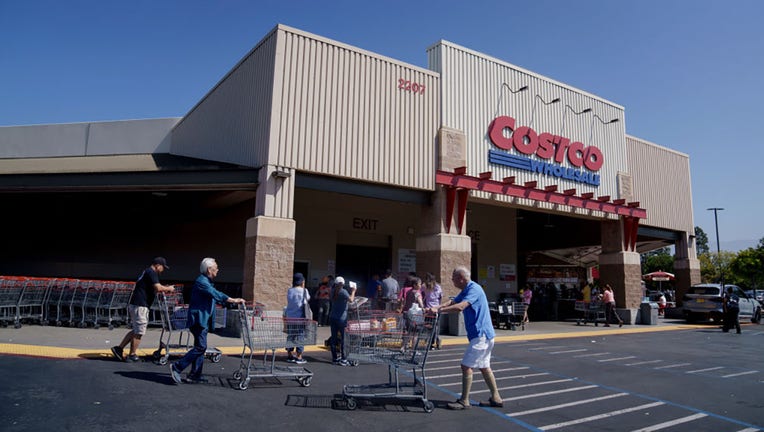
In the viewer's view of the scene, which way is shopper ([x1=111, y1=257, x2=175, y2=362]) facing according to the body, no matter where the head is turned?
to the viewer's right

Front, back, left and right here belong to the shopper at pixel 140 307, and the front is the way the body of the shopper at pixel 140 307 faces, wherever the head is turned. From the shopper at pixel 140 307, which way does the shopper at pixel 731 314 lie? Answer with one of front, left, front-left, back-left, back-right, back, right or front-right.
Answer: front

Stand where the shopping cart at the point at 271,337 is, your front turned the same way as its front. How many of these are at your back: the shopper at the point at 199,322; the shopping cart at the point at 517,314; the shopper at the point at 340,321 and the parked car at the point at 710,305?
1

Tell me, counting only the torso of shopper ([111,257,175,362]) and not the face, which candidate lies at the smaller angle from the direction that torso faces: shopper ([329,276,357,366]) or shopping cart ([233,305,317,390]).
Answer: the shopper

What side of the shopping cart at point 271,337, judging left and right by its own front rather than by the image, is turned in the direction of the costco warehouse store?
left

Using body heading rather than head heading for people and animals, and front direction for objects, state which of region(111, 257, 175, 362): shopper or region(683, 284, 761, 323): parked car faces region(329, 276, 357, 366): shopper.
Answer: region(111, 257, 175, 362): shopper

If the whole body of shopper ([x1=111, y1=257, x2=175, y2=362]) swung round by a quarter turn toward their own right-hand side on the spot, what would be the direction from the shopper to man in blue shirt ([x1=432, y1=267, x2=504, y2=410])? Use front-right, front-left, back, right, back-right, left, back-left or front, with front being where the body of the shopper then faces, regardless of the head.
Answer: front-left

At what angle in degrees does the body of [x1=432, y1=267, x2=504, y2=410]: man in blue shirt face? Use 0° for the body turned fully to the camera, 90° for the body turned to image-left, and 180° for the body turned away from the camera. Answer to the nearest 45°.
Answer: approximately 90°

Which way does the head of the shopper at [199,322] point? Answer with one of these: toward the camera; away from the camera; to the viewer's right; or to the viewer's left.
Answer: to the viewer's right

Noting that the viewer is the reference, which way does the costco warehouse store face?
facing the viewer and to the right of the viewer

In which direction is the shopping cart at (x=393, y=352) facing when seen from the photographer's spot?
facing to the left of the viewer

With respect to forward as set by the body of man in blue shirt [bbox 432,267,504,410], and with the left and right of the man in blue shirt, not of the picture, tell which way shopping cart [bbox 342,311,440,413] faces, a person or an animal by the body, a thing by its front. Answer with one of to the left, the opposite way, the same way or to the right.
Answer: the same way

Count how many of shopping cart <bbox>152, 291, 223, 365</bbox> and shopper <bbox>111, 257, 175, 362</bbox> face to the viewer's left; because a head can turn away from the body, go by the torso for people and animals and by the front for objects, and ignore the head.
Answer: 0

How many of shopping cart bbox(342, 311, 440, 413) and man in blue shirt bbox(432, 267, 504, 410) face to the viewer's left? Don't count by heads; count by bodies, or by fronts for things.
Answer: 2

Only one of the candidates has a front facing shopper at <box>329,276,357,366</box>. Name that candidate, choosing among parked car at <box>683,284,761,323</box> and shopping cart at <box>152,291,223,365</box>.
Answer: the shopping cart

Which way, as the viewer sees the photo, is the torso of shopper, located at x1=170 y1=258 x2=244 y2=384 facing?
to the viewer's right
